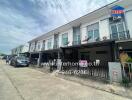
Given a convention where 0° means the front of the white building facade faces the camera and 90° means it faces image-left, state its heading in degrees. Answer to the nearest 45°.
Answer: approximately 45°
